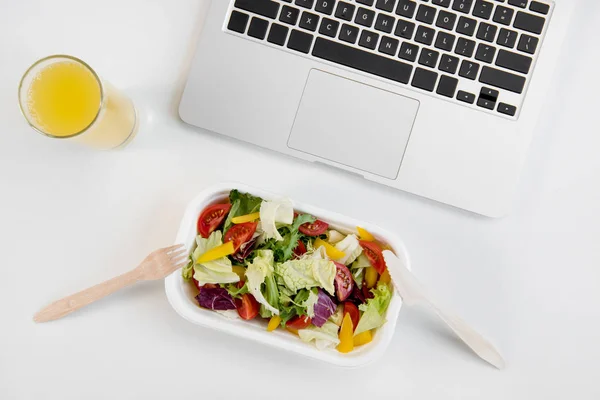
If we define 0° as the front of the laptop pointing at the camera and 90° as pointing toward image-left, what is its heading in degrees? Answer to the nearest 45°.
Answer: approximately 0°
